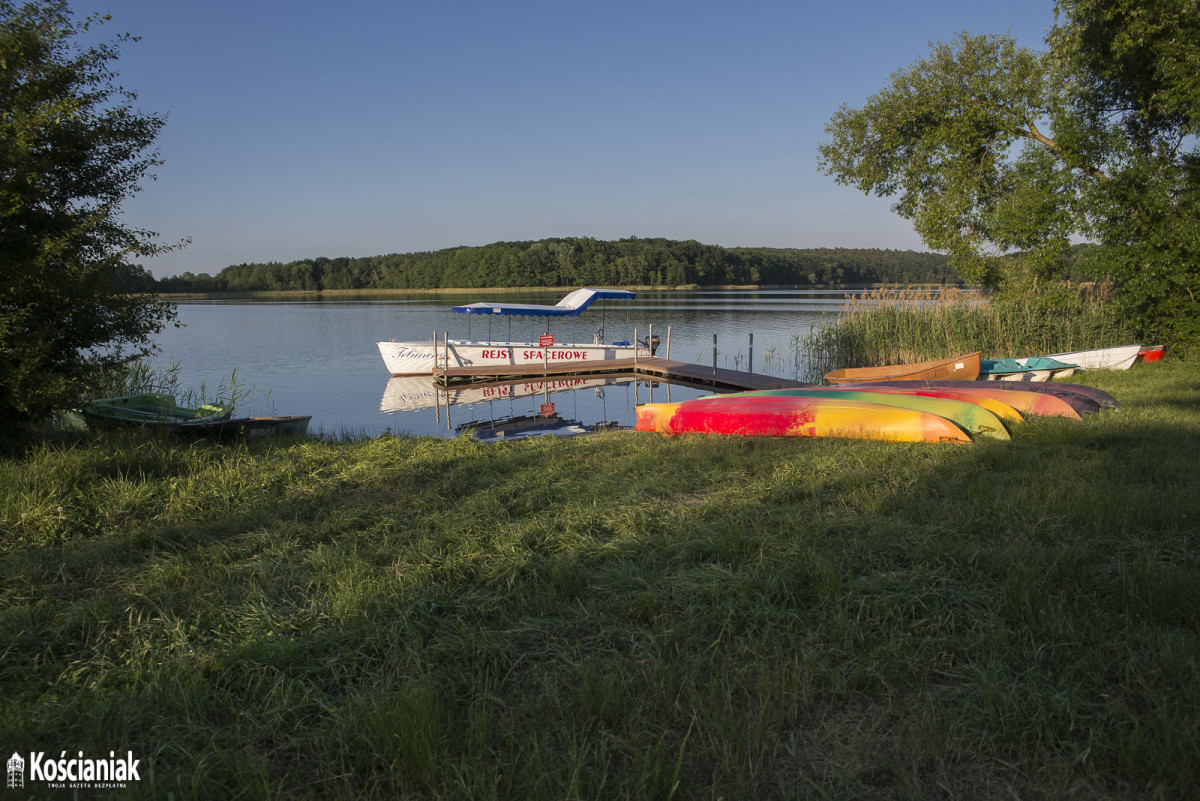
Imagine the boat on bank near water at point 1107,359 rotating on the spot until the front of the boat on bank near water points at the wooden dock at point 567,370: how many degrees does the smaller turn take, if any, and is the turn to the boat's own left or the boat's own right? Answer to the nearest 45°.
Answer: approximately 180°

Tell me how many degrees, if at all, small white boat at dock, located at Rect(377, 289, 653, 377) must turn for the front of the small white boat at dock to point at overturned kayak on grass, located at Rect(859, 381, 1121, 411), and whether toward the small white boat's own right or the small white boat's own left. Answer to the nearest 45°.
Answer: approximately 135° to the small white boat's own left

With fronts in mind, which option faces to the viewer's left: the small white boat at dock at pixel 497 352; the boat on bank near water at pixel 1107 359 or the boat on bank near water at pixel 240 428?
the small white boat at dock

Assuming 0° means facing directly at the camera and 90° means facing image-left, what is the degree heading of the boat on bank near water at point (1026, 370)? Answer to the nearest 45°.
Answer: approximately 270°

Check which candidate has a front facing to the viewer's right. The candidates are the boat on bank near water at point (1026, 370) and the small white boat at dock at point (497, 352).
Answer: the boat on bank near water

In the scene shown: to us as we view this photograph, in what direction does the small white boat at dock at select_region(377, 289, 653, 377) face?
facing to the left of the viewer

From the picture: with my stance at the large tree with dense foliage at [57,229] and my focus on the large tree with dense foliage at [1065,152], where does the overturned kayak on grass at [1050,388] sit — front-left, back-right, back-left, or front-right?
front-right

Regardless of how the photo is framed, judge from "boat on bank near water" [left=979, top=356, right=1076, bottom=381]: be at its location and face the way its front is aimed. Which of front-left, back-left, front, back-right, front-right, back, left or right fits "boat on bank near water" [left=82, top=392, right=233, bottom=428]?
back-right

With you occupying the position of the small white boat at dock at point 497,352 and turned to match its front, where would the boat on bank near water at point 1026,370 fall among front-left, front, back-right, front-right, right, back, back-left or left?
back-left

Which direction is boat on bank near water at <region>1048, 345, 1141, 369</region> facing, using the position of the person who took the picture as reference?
facing to the right of the viewer

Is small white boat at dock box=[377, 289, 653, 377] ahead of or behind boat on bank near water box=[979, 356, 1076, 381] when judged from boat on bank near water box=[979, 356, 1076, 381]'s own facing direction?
behind
